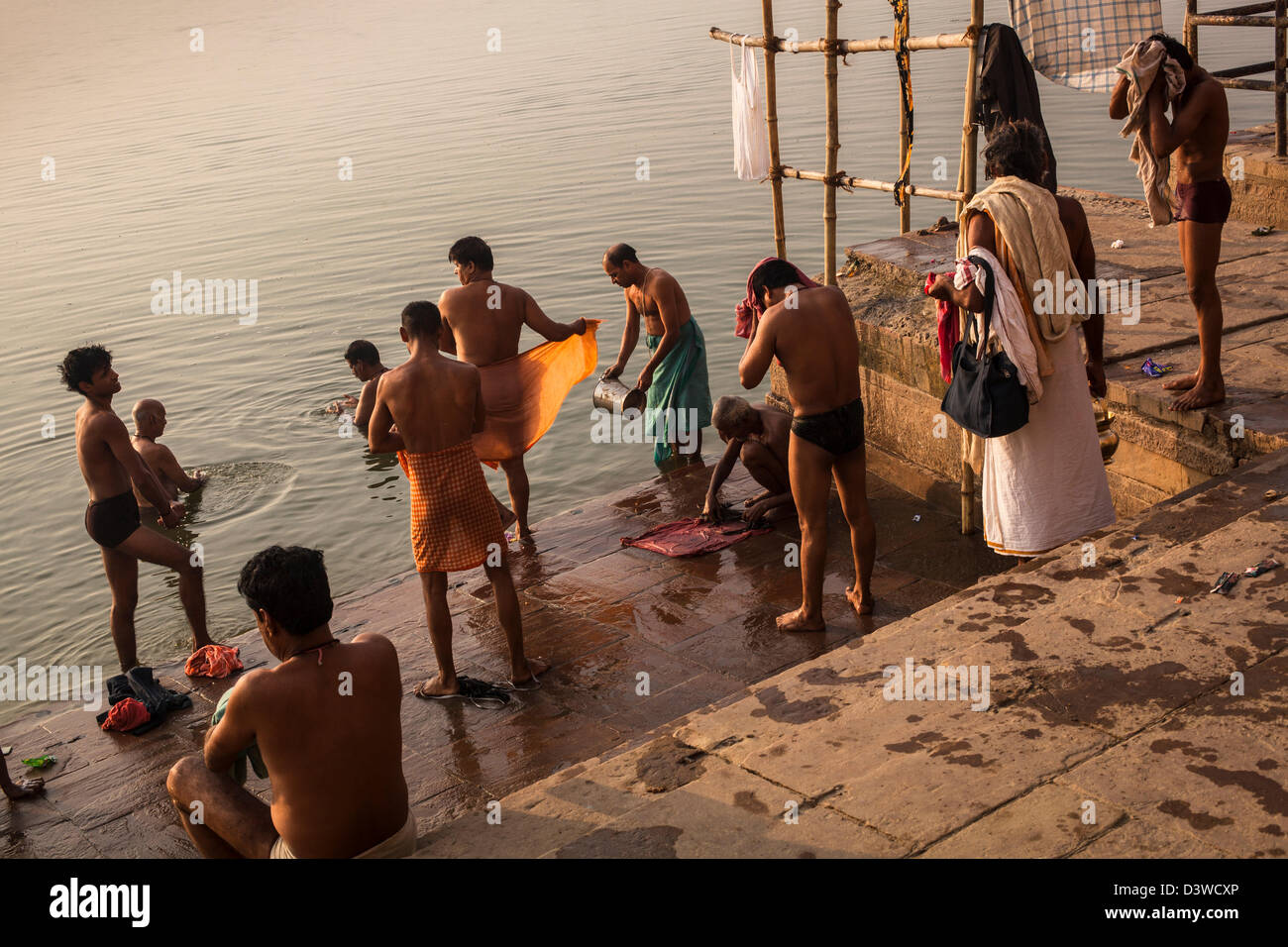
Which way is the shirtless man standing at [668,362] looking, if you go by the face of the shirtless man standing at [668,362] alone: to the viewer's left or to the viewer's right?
to the viewer's left

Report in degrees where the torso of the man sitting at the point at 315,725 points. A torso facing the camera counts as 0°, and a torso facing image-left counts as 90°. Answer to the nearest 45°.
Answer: approximately 135°

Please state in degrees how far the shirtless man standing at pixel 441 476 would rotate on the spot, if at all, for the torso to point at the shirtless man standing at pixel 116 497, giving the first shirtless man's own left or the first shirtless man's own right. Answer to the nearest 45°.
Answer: approximately 45° to the first shirtless man's own left

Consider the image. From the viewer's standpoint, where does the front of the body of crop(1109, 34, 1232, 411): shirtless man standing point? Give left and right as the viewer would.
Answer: facing to the left of the viewer

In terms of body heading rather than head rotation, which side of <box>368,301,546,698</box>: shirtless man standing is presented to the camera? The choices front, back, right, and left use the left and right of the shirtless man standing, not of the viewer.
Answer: back

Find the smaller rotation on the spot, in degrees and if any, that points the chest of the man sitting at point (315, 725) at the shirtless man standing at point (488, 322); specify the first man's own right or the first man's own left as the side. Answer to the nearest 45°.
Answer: approximately 45° to the first man's own right

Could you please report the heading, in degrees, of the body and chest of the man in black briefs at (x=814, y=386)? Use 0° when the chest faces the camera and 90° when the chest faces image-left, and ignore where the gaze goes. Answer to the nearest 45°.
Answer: approximately 135°

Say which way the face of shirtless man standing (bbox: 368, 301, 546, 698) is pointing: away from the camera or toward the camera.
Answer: away from the camera

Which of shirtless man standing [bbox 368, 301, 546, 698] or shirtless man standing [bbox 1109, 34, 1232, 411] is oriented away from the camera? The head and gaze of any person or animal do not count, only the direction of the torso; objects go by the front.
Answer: shirtless man standing [bbox 368, 301, 546, 698]

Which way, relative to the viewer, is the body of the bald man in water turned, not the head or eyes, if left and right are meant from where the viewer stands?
facing away from the viewer and to the right of the viewer
